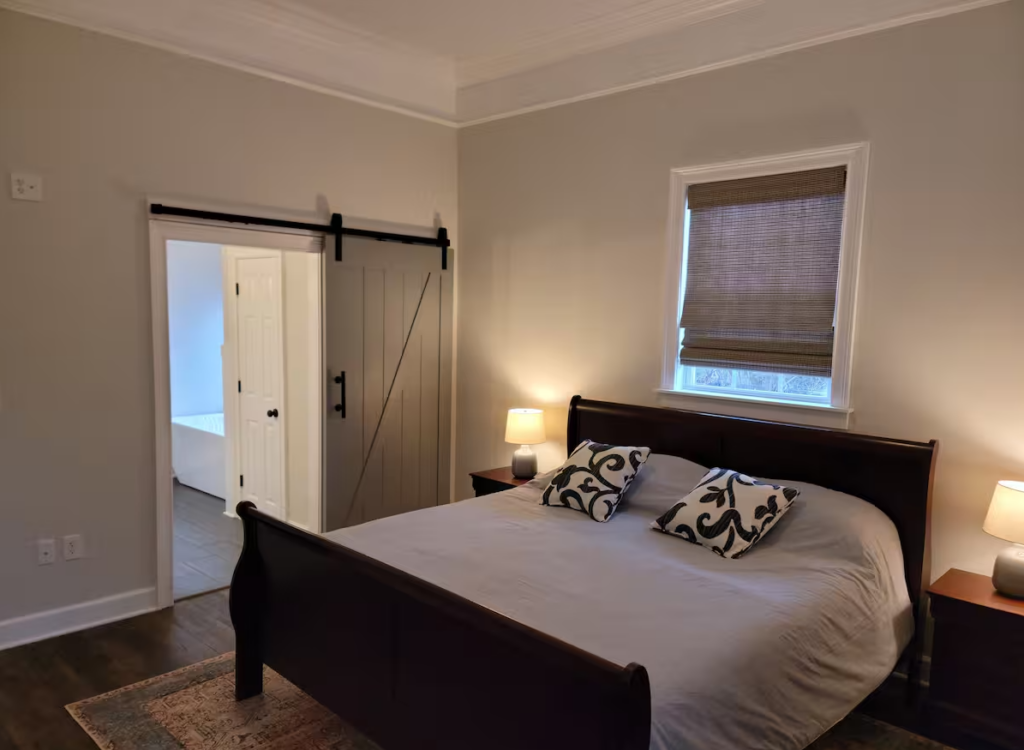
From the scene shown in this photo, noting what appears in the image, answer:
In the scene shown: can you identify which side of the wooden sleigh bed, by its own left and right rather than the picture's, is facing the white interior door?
right

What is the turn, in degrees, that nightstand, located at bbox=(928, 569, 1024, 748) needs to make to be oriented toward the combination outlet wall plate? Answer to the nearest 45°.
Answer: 0° — it already faces it

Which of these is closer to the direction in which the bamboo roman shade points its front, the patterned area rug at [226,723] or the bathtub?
the patterned area rug

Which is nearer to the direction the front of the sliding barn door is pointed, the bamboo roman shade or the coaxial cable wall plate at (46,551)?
the bamboo roman shade

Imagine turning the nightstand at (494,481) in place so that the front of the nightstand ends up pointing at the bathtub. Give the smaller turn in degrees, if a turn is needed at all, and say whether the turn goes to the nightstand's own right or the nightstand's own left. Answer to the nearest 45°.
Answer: approximately 90° to the nightstand's own right

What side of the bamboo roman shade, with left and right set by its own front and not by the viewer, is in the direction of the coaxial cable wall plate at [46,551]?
front

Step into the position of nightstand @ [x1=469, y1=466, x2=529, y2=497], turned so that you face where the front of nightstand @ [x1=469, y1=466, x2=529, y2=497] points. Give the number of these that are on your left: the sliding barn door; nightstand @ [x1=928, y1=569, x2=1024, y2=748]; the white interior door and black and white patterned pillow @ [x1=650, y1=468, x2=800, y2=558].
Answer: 2

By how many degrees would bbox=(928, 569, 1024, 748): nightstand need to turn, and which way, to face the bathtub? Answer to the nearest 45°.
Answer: approximately 45° to its right

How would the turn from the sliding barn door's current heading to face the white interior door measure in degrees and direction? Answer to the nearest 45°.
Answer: approximately 180°

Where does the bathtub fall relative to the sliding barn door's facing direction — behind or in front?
behind

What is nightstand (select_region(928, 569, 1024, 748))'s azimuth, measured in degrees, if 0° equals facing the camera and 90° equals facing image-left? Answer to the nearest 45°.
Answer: approximately 45°

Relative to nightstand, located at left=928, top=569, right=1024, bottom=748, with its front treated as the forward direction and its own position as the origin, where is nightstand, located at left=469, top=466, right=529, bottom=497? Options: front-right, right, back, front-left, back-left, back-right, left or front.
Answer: front-right

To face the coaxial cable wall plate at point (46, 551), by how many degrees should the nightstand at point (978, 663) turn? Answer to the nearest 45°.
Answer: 0° — it already faces it

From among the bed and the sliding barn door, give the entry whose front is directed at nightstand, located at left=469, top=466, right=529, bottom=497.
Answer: the sliding barn door
